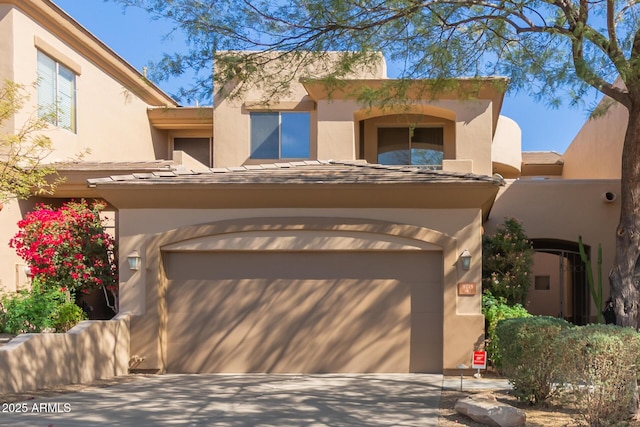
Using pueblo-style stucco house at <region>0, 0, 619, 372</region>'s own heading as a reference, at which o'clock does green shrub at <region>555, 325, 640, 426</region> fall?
The green shrub is roughly at 11 o'clock from the pueblo-style stucco house.

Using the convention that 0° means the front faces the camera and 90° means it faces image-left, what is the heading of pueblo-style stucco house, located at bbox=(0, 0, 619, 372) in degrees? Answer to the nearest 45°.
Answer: approximately 0°

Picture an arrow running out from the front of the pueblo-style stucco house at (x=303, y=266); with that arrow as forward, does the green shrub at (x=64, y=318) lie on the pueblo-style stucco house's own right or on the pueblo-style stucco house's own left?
on the pueblo-style stucco house's own right

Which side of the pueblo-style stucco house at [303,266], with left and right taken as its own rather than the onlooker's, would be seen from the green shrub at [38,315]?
right

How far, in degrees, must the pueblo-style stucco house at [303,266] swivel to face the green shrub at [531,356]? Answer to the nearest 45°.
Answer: approximately 45° to its left

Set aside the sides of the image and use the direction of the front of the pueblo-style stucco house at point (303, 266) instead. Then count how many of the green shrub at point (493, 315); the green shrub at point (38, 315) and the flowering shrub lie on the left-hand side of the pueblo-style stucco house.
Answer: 1

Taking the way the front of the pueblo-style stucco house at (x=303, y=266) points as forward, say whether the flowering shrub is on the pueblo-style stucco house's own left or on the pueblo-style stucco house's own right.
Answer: on the pueblo-style stucco house's own right
